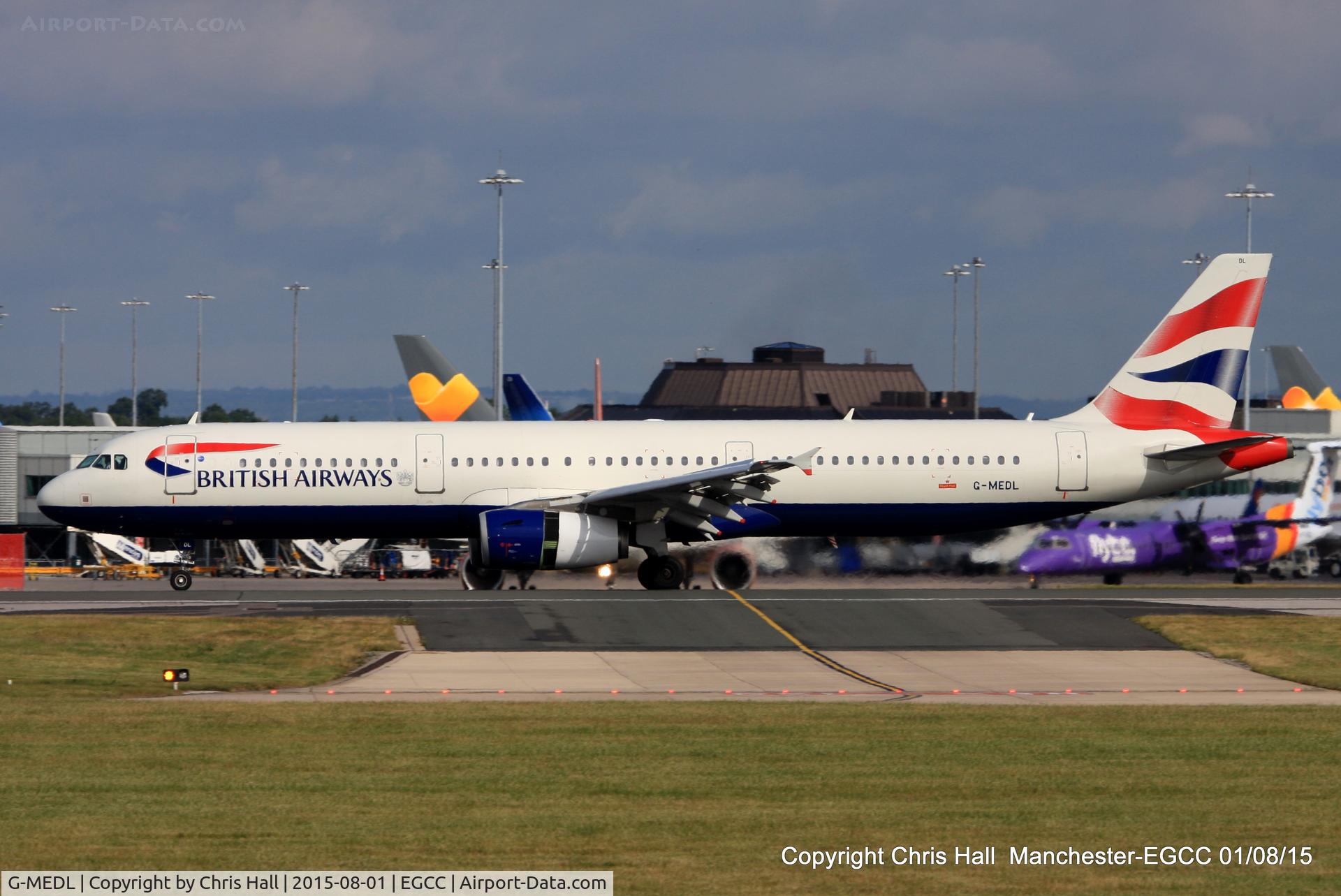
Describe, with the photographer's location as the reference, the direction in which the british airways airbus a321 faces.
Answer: facing to the left of the viewer
